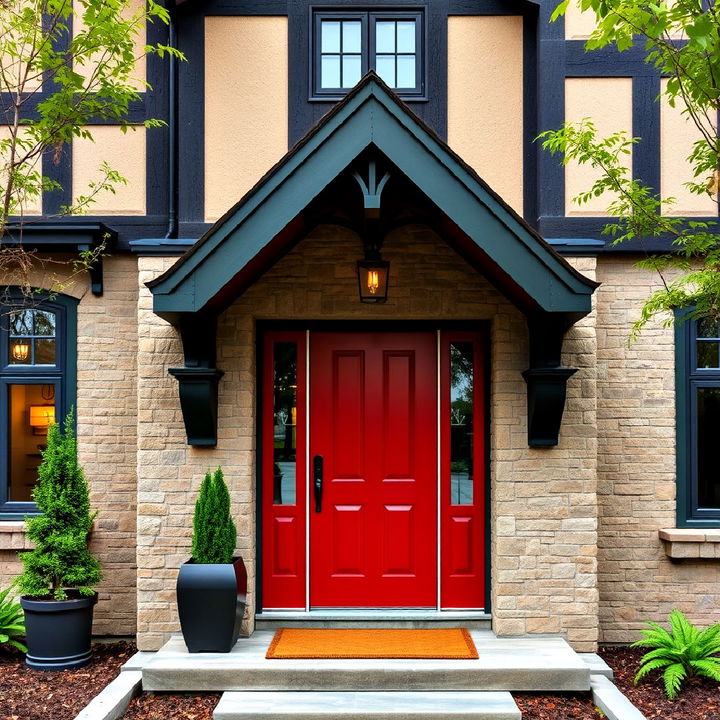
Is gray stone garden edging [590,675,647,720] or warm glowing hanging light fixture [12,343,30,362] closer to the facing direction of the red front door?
the gray stone garden edging

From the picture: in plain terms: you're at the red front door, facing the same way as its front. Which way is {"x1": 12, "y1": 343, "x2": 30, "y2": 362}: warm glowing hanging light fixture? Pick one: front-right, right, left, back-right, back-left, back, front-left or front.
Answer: right

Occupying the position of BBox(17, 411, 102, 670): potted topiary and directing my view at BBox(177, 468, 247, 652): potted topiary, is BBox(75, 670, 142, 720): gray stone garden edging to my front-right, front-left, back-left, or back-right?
front-right

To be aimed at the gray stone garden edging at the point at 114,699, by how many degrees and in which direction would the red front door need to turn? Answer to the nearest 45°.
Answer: approximately 45° to its right

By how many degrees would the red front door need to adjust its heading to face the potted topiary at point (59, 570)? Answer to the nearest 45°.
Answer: approximately 90° to its right

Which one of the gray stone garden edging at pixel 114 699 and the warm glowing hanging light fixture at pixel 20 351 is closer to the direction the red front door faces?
the gray stone garden edging

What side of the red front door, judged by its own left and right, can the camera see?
front

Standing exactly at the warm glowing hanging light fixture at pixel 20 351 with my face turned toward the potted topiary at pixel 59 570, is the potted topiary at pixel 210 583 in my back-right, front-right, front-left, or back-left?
front-left

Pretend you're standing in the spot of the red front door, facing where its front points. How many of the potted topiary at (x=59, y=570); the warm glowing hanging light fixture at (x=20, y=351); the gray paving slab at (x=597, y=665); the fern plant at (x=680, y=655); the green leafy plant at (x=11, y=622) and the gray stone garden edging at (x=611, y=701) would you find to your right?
3

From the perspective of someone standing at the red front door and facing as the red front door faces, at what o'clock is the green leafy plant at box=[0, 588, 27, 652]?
The green leafy plant is roughly at 3 o'clock from the red front door.

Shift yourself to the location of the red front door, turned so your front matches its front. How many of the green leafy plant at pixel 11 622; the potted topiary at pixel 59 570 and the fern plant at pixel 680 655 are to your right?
2
